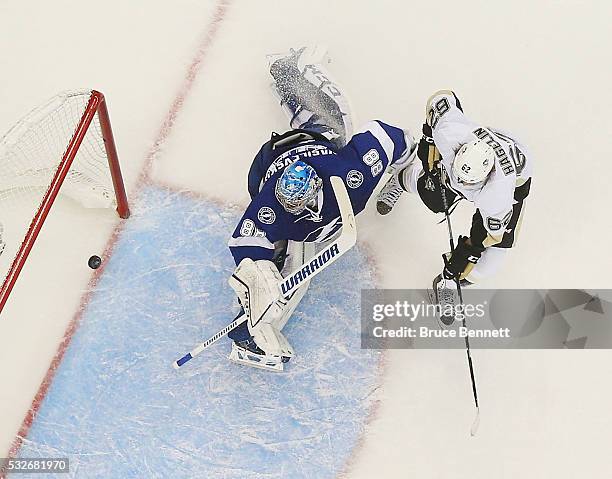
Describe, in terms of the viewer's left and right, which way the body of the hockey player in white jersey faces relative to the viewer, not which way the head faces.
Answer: facing the viewer and to the left of the viewer

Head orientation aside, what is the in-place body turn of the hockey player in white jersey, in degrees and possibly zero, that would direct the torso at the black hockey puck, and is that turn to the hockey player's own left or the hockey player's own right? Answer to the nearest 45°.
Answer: approximately 45° to the hockey player's own right

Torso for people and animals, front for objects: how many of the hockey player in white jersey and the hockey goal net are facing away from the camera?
0

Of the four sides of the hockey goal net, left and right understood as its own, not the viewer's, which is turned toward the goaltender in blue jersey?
front

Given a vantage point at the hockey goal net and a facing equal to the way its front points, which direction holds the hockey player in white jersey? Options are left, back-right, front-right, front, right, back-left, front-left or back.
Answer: front

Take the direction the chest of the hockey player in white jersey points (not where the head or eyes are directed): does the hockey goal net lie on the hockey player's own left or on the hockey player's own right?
on the hockey player's own right

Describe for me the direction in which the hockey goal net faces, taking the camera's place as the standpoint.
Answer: facing the viewer and to the right of the viewer
